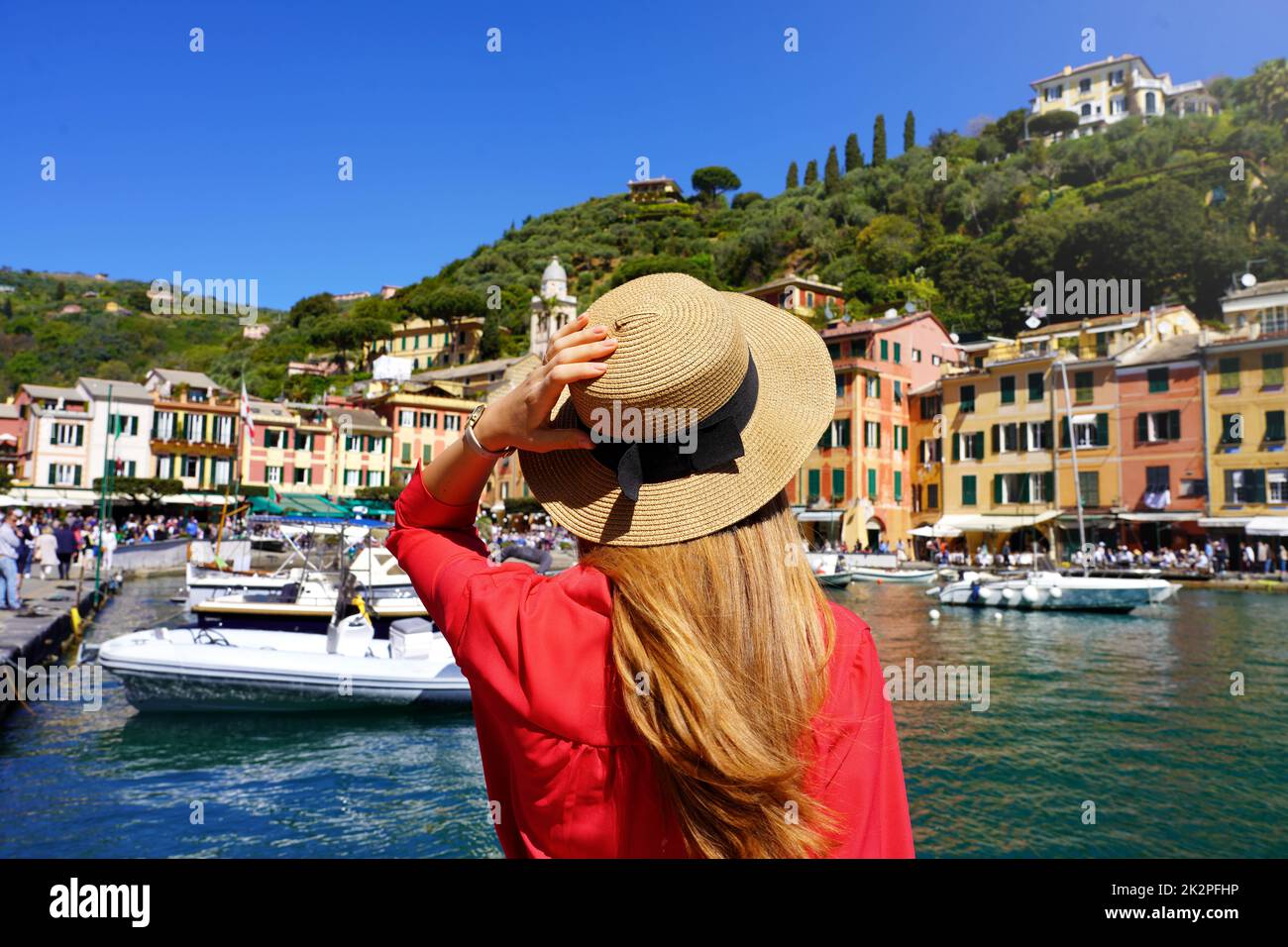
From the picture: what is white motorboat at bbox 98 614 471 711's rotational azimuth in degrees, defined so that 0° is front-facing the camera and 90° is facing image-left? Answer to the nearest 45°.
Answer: approximately 90°

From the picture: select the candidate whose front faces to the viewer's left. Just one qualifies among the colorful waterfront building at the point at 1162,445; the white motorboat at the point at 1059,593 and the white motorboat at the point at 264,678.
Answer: the white motorboat at the point at 264,678

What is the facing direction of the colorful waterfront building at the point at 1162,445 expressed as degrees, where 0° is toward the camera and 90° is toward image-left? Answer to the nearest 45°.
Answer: approximately 0°

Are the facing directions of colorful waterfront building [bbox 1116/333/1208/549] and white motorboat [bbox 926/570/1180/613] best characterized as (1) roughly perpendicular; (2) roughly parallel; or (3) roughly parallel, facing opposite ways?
roughly perpendicular

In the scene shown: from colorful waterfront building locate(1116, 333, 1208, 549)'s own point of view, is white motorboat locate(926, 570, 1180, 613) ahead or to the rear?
ahead

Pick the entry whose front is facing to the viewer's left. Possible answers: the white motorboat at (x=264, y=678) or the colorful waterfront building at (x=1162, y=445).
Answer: the white motorboat

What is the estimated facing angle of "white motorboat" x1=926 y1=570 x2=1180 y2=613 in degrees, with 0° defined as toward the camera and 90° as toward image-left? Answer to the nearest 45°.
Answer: approximately 270°

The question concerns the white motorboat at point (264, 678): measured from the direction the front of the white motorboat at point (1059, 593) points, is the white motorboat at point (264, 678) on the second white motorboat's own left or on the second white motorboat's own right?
on the second white motorboat's own right

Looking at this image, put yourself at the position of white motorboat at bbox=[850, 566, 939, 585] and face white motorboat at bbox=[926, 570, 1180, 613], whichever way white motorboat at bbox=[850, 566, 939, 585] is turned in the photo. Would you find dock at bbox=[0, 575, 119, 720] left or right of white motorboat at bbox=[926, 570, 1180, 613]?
right

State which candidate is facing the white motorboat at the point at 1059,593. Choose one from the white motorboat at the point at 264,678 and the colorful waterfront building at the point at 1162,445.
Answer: the colorful waterfront building
